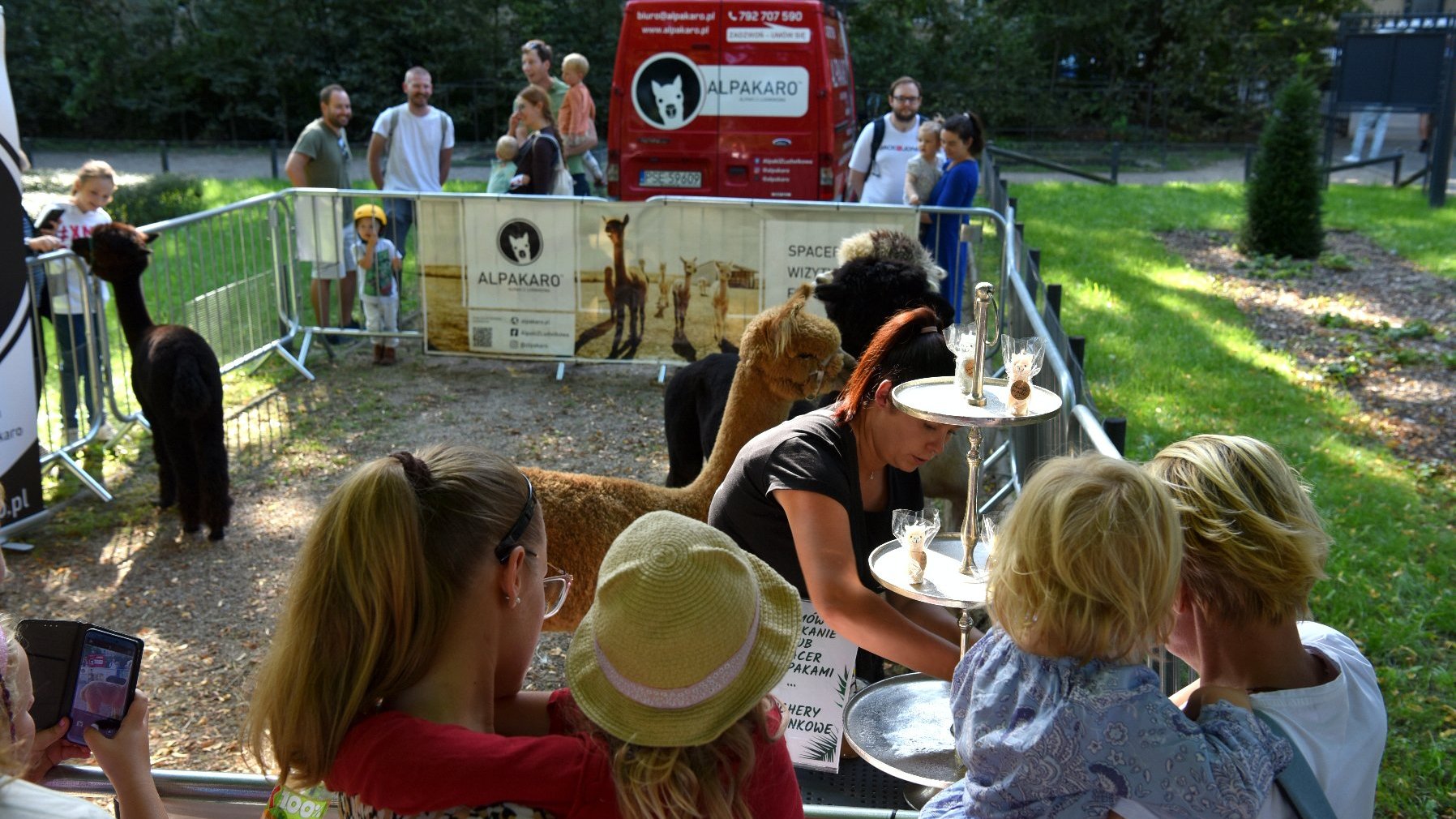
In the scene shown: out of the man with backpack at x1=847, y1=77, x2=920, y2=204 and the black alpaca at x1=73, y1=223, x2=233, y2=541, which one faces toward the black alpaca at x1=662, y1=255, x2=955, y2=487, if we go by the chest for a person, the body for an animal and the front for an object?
the man with backpack

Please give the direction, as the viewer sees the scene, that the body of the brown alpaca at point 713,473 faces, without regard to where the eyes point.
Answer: to the viewer's right

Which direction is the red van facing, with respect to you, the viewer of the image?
facing away from the viewer

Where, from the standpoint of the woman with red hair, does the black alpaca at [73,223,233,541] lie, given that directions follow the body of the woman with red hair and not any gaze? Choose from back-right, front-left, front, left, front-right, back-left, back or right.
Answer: back

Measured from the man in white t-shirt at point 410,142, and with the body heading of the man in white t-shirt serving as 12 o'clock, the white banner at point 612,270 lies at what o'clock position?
The white banner is roughly at 11 o'clock from the man in white t-shirt.

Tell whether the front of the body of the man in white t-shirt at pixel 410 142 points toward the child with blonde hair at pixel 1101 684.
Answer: yes

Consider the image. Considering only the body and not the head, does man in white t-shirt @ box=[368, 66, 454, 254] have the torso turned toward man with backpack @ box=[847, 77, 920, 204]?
no

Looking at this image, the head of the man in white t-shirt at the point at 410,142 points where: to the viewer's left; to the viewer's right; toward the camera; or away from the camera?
toward the camera

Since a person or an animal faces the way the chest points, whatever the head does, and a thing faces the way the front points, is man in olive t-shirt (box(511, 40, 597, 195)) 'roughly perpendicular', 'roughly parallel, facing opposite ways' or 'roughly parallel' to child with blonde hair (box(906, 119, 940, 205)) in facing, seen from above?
roughly parallel

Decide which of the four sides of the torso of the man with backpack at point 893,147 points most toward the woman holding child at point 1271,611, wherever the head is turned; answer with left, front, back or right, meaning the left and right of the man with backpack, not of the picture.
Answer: front

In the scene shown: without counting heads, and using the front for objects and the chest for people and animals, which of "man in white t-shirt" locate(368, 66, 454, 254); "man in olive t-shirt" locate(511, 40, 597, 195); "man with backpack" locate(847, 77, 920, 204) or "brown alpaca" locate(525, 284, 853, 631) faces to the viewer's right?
the brown alpaca

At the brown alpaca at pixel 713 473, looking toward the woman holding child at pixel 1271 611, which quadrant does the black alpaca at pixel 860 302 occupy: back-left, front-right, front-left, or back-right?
back-left

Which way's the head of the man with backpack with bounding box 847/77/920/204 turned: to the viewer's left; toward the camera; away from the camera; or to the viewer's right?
toward the camera

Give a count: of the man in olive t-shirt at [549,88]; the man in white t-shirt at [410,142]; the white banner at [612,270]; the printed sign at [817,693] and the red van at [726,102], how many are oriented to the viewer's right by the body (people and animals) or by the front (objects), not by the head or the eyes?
0

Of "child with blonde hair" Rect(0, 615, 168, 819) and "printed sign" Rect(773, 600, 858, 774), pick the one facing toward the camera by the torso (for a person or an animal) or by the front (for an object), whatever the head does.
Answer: the printed sign

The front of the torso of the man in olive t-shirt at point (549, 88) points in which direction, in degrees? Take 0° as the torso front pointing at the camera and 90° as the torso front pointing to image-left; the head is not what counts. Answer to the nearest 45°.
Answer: approximately 45°

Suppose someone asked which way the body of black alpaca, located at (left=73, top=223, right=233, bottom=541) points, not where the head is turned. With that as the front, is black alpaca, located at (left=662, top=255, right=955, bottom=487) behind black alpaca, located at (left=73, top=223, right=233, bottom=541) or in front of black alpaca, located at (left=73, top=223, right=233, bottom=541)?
behind

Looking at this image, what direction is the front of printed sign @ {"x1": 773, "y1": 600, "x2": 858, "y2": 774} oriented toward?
toward the camera

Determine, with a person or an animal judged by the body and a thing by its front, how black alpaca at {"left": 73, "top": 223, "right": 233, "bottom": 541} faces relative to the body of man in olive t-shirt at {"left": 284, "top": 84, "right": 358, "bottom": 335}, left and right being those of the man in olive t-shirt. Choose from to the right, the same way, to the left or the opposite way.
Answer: the opposite way
